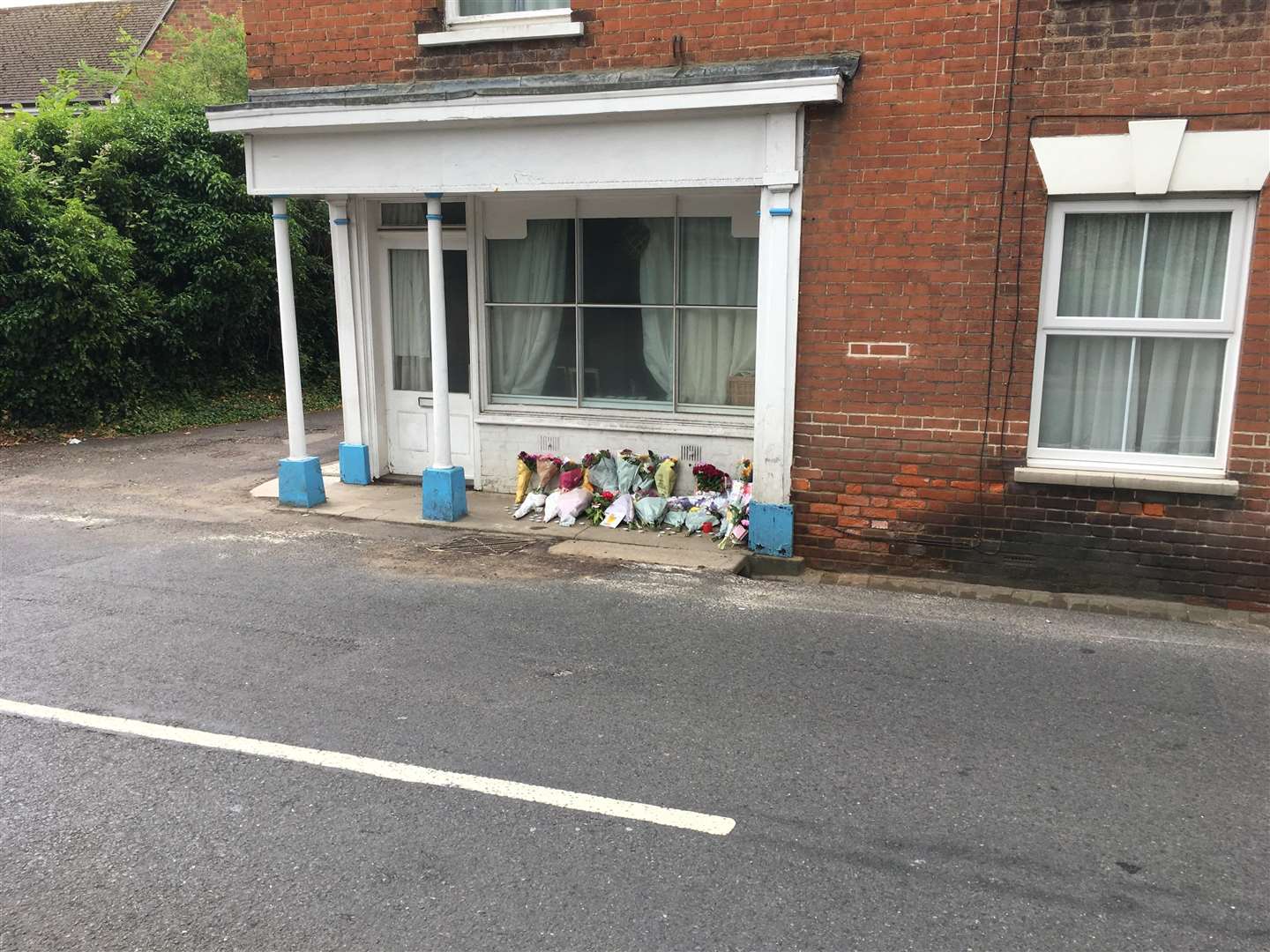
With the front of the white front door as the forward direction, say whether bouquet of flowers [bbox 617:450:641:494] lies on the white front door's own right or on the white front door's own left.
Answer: on the white front door's own left

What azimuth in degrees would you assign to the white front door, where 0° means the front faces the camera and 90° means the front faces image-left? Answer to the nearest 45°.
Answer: approximately 0°

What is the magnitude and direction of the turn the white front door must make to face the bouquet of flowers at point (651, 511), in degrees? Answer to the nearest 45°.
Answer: approximately 45° to its left

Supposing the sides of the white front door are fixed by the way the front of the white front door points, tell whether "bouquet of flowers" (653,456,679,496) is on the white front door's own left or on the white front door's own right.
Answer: on the white front door's own left

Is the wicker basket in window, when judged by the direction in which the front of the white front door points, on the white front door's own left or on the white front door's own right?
on the white front door's own left

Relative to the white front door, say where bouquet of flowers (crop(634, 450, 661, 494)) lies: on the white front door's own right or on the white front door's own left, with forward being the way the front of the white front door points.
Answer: on the white front door's own left

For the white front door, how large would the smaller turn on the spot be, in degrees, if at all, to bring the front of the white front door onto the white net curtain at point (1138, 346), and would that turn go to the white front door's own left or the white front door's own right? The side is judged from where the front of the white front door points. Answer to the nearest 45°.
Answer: approximately 45° to the white front door's own left
